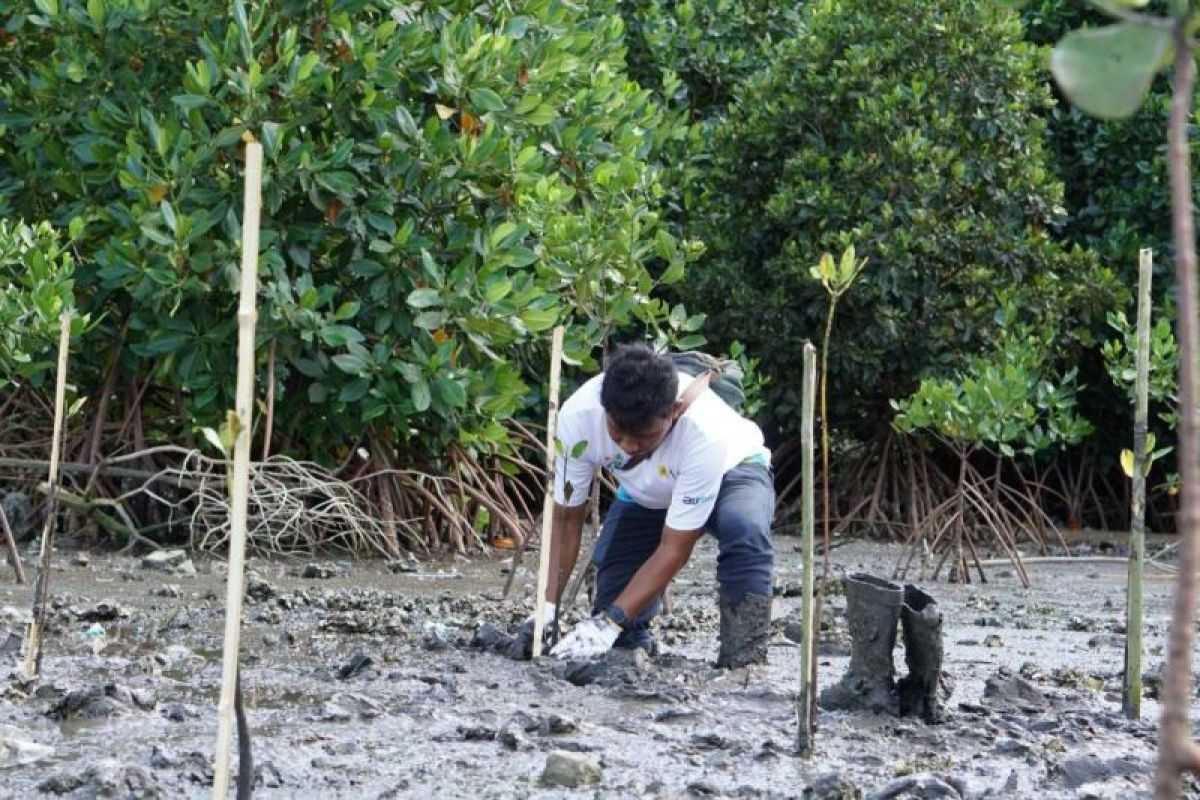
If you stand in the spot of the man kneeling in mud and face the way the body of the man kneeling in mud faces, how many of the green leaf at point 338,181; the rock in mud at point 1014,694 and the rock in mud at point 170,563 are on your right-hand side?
2

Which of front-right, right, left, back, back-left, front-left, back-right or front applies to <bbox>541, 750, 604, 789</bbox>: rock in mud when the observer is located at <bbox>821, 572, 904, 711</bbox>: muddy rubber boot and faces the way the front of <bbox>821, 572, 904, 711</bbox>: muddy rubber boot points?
front-left

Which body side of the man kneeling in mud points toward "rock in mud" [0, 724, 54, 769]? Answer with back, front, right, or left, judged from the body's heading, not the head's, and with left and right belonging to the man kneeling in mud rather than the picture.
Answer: front

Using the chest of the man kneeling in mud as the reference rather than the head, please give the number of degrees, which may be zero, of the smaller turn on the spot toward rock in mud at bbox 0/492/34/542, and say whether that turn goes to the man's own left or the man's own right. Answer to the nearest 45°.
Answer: approximately 90° to the man's own right

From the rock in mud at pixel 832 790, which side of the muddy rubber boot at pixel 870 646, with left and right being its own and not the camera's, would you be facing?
left

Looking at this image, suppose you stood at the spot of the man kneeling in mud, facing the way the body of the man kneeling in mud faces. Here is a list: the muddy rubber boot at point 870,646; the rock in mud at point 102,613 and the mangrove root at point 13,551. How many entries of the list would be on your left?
1

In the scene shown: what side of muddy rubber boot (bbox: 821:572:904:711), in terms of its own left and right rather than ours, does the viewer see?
left

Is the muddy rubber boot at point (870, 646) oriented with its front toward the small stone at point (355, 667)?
yes

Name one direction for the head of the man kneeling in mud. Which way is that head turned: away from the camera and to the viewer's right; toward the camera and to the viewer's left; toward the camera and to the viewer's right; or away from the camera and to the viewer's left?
toward the camera and to the viewer's left

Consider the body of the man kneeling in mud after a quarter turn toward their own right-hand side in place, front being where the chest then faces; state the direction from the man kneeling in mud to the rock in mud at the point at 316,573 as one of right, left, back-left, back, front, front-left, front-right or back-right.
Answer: front

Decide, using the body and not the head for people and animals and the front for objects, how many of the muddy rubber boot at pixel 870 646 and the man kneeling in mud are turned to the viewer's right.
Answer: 0
